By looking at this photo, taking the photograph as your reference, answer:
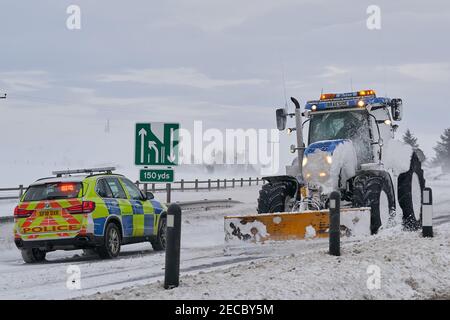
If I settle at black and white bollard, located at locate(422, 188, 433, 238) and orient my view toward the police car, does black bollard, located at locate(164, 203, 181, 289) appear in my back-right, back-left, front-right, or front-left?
front-left

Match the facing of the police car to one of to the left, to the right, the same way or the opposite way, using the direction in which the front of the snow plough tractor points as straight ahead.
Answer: the opposite way

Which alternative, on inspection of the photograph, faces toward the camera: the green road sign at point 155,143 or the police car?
the green road sign

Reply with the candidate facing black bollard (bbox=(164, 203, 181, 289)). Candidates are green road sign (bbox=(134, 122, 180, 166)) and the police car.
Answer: the green road sign

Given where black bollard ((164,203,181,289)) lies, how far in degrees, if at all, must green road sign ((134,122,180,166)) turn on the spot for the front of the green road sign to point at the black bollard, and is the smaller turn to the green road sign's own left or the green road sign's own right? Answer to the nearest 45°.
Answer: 0° — it already faces it

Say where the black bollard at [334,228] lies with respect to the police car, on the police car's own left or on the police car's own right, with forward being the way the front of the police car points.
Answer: on the police car's own right

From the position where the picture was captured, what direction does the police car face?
facing away from the viewer and to the right of the viewer

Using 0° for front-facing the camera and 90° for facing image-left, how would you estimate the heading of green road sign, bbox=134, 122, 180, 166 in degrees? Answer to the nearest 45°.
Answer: approximately 0°

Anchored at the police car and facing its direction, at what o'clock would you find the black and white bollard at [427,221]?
The black and white bollard is roughly at 2 o'clock from the police car.

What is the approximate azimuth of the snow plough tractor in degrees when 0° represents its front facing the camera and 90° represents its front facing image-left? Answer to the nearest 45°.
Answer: approximately 45°

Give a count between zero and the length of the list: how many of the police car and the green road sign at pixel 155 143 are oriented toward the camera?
1
